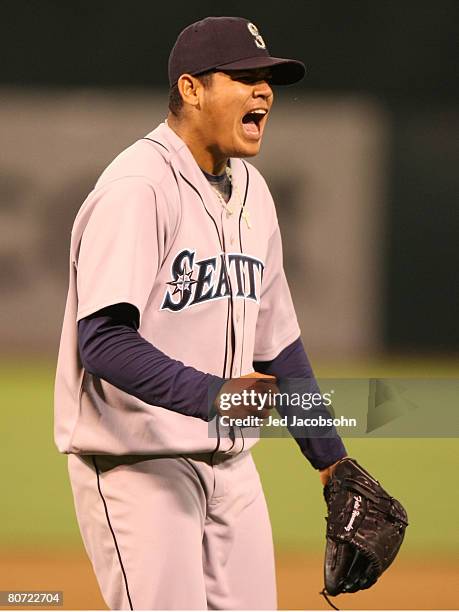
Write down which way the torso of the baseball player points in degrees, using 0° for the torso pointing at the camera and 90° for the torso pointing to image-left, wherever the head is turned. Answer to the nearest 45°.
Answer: approximately 315°
